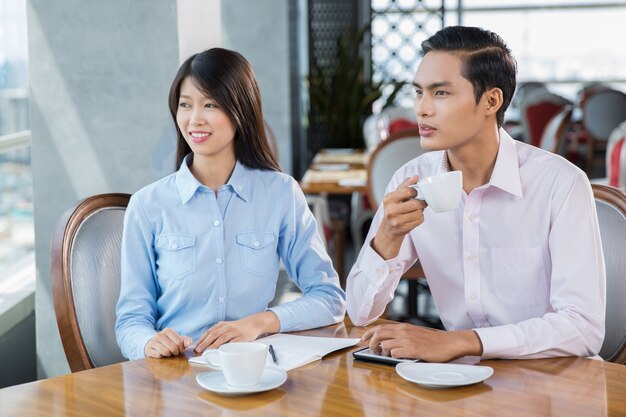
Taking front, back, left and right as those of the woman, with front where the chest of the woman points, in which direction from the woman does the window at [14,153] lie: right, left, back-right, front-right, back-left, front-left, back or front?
back-right

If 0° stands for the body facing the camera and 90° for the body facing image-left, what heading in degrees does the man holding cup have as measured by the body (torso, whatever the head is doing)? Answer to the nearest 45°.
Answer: approximately 45°

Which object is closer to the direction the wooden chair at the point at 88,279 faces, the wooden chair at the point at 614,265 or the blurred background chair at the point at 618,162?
the wooden chair

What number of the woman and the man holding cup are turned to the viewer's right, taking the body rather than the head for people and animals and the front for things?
0

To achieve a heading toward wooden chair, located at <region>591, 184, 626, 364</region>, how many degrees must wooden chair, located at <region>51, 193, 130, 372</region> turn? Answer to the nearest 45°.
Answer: approximately 45° to its left

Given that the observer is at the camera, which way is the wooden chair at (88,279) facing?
facing the viewer and to the right of the viewer

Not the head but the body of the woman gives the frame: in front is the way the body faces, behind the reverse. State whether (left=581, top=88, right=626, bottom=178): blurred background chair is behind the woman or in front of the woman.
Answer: behind

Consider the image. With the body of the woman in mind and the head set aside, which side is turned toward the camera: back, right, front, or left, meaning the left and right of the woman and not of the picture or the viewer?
front

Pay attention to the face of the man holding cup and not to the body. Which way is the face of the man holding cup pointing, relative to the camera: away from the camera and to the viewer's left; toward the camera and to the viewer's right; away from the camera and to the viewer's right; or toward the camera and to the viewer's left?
toward the camera and to the viewer's left

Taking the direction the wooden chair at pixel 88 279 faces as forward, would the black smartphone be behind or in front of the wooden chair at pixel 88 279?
in front

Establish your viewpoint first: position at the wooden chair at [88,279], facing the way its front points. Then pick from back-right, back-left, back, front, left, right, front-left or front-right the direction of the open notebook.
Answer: front
